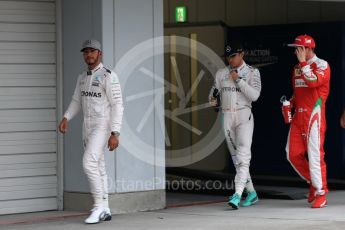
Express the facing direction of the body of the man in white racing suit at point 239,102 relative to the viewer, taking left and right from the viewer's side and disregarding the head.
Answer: facing the viewer and to the left of the viewer

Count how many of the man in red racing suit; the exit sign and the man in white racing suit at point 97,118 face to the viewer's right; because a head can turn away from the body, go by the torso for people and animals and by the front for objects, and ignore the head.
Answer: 0

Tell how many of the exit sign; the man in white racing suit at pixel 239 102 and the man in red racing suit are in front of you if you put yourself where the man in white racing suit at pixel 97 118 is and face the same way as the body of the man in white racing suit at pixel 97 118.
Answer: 0

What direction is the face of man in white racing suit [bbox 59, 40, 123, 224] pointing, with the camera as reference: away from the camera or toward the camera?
toward the camera

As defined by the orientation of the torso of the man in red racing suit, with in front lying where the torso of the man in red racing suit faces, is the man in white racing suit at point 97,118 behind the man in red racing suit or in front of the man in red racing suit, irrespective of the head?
in front

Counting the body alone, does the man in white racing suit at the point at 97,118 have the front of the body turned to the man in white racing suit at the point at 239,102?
no

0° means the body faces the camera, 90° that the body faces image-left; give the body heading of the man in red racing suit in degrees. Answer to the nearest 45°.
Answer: approximately 45°

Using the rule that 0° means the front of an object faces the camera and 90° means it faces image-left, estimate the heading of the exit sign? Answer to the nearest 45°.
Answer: approximately 0°

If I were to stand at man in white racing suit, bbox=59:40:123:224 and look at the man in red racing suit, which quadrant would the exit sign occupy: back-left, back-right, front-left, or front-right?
front-left

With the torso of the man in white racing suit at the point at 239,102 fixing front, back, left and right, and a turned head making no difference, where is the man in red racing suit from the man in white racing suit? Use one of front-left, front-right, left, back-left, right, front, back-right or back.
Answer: back-left

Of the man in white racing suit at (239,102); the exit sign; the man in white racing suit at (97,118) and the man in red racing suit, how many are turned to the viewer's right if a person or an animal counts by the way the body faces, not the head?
0

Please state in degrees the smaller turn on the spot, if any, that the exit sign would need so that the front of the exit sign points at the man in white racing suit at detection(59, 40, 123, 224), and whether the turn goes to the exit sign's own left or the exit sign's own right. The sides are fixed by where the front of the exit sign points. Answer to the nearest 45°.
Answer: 0° — it already faces them

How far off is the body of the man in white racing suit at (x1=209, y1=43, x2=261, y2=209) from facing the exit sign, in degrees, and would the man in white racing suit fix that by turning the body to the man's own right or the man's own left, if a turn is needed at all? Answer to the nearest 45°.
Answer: approximately 135° to the man's own right

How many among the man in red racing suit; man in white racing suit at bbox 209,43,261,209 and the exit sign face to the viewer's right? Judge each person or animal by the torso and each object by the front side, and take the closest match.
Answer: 0

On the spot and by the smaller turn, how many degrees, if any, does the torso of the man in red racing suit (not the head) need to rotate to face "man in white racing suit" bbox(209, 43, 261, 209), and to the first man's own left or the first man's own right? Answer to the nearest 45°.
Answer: approximately 45° to the first man's own right

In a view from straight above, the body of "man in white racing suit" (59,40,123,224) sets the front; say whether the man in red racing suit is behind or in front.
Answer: behind

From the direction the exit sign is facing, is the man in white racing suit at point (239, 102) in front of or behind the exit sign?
in front
